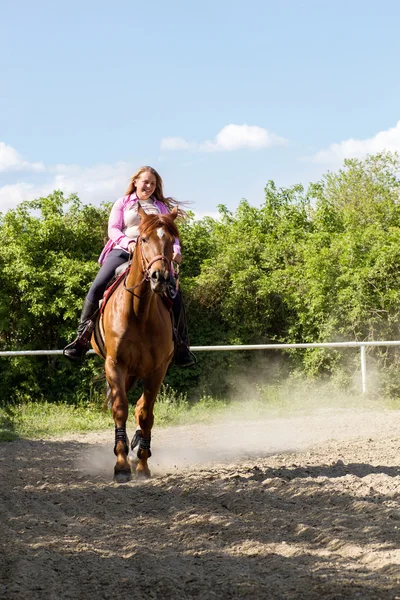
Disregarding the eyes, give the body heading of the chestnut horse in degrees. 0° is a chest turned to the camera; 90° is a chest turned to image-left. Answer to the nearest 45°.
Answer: approximately 0°
